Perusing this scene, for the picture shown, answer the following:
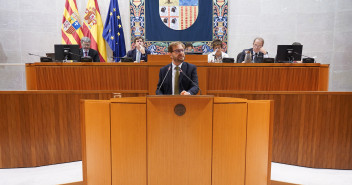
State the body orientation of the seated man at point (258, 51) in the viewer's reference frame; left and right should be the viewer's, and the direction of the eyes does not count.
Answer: facing the viewer and to the left of the viewer

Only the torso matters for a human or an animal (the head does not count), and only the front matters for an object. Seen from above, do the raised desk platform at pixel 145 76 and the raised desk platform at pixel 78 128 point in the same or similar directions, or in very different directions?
same or similar directions

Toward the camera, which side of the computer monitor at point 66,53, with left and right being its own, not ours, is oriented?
back

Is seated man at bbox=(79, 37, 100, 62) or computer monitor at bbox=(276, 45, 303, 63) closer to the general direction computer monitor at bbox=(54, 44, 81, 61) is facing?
the seated man

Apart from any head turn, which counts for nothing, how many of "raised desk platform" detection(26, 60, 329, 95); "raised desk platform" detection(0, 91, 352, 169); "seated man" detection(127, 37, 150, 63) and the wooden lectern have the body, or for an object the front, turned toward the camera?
4

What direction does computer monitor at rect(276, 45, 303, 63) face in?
away from the camera

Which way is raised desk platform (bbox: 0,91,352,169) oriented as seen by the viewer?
toward the camera

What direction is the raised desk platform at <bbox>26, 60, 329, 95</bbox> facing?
toward the camera

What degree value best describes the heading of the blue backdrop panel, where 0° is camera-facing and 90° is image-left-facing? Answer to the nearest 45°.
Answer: approximately 0°

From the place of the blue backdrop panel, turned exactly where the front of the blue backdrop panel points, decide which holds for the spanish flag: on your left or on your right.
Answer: on your right

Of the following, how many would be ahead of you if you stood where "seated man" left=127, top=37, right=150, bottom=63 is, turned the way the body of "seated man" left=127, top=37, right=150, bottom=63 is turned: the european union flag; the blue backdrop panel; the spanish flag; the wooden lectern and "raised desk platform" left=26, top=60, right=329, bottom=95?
2

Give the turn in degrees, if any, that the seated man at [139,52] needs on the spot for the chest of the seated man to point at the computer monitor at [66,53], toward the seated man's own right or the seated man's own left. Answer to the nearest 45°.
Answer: approximately 45° to the seated man's own right

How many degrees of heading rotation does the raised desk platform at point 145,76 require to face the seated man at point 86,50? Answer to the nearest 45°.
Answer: approximately 135° to its right

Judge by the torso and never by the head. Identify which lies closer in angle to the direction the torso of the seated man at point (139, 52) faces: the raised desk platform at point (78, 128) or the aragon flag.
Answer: the raised desk platform

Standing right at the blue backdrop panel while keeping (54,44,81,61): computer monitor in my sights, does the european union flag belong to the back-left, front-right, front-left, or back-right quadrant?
front-right

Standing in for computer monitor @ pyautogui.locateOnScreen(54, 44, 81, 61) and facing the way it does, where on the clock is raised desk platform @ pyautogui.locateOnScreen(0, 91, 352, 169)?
The raised desk platform is roughly at 6 o'clock from the computer monitor.

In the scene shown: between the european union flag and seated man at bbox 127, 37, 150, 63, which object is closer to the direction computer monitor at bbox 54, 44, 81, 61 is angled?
the european union flag

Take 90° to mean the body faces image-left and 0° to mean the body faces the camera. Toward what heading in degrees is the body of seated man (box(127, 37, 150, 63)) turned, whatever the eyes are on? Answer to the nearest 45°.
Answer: approximately 0°
